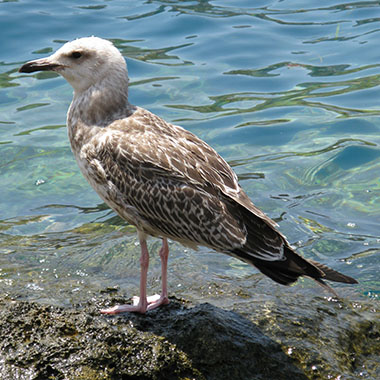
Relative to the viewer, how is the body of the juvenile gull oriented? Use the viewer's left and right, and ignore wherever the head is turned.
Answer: facing to the left of the viewer
